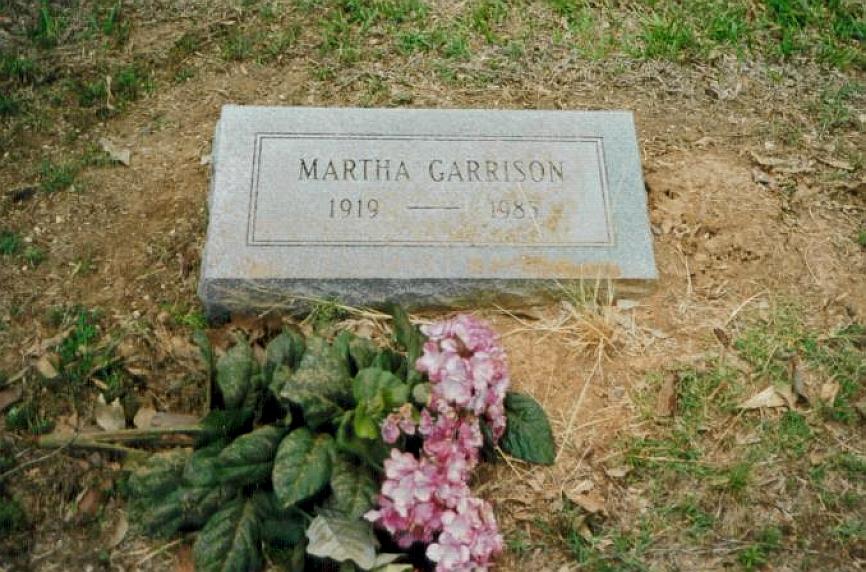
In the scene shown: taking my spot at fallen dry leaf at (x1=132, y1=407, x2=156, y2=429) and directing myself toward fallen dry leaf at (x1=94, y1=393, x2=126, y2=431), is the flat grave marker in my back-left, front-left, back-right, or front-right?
back-right

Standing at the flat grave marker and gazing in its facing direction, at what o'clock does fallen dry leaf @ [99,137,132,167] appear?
The fallen dry leaf is roughly at 4 o'clock from the flat grave marker.

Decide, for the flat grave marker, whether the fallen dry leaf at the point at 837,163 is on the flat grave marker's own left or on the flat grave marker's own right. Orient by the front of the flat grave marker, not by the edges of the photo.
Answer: on the flat grave marker's own left

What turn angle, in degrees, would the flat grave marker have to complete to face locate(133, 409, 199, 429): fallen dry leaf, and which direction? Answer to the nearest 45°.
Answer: approximately 45° to its right

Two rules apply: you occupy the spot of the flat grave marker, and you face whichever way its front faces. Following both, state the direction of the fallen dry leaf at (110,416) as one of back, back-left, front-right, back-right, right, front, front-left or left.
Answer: front-right

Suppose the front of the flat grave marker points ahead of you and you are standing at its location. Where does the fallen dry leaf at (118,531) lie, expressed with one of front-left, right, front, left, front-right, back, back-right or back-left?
front-right

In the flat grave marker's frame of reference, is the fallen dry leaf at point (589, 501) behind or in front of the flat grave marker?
in front

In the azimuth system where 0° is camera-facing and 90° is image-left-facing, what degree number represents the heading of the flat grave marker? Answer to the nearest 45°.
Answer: approximately 0°

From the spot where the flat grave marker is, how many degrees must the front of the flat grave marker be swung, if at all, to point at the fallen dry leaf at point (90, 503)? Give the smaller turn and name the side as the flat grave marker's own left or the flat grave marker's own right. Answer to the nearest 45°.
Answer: approximately 45° to the flat grave marker's own right

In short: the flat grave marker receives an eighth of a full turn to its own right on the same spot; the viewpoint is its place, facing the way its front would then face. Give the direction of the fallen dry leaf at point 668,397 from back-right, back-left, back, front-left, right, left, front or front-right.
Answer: left

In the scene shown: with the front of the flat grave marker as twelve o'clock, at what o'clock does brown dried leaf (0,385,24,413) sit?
The brown dried leaf is roughly at 2 o'clock from the flat grave marker.

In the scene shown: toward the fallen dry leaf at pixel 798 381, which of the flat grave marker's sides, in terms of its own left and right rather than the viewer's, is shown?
left

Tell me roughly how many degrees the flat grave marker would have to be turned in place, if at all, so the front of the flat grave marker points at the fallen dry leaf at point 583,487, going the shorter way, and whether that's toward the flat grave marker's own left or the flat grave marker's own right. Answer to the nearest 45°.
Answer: approximately 45° to the flat grave marker's own left

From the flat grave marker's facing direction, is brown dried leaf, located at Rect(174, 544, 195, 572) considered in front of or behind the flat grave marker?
in front

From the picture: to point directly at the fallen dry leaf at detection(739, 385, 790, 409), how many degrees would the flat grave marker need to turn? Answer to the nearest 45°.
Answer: approximately 45° to its left
